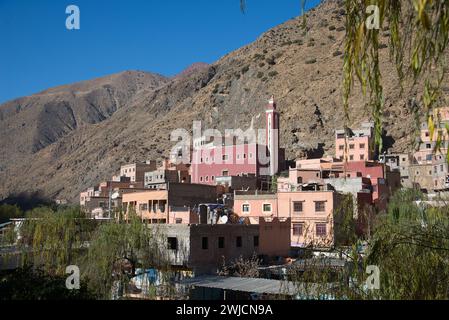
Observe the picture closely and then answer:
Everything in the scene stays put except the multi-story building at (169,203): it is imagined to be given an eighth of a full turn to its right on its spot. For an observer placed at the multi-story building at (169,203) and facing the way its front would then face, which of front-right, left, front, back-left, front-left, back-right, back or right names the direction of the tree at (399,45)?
left

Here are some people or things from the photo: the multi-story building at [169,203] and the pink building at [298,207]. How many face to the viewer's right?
0

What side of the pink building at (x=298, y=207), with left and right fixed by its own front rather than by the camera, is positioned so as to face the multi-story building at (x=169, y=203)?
right

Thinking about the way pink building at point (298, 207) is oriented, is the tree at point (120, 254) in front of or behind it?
in front

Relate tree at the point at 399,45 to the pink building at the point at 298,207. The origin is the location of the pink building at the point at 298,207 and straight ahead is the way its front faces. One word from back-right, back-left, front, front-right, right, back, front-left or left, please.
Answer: front

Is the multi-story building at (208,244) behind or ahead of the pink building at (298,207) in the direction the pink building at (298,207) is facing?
ahead

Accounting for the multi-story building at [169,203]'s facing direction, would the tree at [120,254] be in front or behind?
in front

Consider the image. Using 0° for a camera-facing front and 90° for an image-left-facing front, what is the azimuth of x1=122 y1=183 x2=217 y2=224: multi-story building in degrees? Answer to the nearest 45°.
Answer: approximately 45°

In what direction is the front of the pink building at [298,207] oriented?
toward the camera

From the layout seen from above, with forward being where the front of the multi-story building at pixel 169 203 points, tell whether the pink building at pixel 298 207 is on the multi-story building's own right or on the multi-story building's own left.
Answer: on the multi-story building's own left
